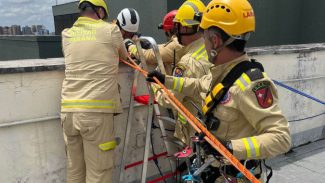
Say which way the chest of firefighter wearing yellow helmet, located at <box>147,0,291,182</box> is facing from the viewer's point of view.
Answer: to the viewer's left

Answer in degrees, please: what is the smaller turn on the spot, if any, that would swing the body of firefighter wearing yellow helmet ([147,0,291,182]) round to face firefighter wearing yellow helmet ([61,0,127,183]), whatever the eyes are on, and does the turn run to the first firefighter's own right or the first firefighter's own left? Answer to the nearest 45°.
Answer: approximately 45° to the first firefighter's own right

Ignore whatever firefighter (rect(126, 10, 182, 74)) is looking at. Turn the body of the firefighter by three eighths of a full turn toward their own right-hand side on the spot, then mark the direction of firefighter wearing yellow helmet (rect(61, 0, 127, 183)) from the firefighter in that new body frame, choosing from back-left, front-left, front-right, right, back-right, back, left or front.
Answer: back

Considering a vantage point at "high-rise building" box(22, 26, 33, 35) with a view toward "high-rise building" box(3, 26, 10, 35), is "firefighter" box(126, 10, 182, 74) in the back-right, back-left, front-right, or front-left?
back-left

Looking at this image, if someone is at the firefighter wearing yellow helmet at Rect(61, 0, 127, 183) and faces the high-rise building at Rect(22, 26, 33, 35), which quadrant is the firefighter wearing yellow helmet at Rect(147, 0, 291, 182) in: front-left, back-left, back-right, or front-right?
back-right
